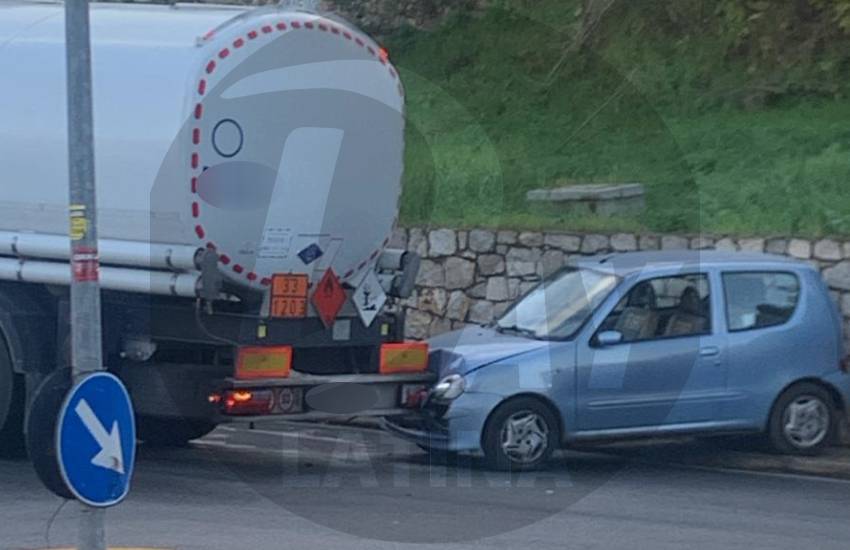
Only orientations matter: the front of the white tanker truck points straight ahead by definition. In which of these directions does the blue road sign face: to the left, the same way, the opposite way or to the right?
the opposite way

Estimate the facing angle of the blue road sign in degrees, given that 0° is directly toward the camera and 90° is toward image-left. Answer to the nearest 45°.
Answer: approximately 315°

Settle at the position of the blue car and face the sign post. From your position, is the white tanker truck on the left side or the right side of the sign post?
right

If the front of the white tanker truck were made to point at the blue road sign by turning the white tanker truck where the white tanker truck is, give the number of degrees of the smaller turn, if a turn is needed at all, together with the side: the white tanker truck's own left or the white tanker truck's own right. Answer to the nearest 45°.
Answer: approximately 135° to the white tanker truck's own left

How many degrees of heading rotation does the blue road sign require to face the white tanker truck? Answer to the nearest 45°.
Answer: approximately 135° to its left

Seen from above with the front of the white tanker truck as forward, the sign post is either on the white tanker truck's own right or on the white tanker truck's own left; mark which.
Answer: on the white tanker truck's own left

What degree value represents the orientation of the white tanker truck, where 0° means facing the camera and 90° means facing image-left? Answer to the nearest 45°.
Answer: approximately 135°
